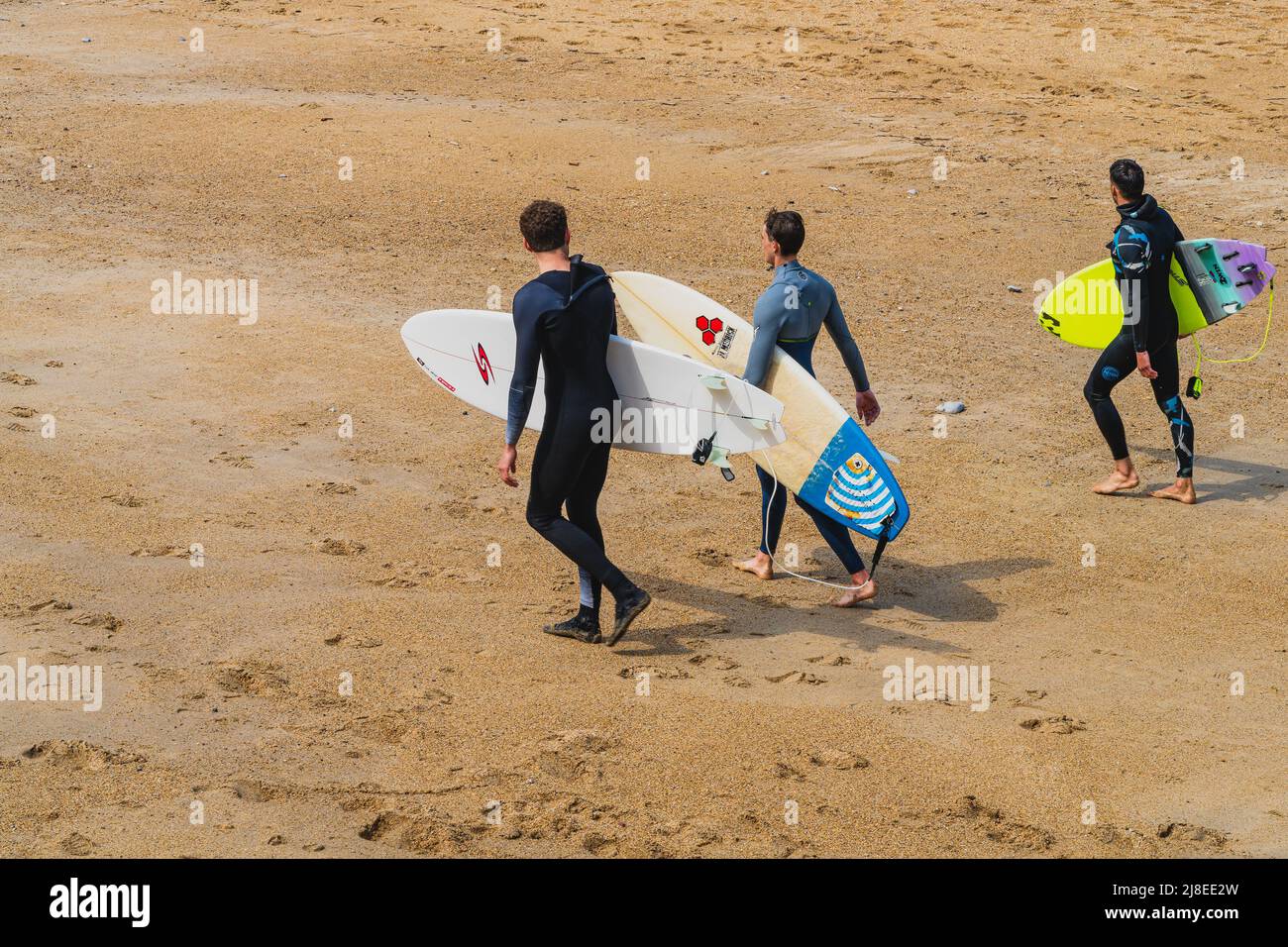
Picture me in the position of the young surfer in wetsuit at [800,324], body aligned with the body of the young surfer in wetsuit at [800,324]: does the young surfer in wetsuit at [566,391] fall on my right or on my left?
on my left

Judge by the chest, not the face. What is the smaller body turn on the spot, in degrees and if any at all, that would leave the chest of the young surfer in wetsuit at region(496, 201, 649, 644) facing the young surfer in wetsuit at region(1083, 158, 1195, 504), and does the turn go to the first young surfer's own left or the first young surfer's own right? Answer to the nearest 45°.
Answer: approximately 90° to the first young surfer's own right

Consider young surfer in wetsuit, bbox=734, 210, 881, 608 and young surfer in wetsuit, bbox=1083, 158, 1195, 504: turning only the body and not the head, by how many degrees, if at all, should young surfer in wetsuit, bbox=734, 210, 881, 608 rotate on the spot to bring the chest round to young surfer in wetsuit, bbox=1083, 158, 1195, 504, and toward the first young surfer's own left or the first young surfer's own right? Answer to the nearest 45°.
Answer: approximately 90° to the first young surfer's own right

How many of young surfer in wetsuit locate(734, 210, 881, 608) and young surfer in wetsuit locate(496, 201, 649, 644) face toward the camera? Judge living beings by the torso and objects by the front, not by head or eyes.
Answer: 0

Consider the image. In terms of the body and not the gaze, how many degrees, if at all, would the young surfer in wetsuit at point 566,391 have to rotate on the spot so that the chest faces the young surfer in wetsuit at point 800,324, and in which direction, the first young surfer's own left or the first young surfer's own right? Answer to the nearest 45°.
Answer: approximately 90° to the first young surfer's own right

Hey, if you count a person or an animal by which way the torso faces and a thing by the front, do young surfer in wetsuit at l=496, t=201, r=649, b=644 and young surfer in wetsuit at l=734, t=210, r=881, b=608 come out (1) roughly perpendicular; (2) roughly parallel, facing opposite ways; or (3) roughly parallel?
roughly parallel
